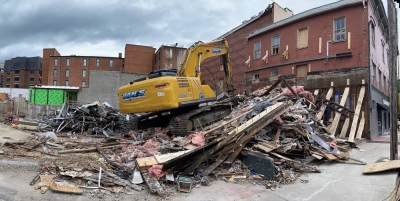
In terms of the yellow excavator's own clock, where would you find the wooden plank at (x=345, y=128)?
The wooden plank is roughly at 1 o'clock from the yellow excavator.

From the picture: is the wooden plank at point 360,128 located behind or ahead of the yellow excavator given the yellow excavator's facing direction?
ahead

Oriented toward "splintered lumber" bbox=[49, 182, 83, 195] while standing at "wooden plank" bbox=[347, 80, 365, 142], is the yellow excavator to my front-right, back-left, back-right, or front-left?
front-right

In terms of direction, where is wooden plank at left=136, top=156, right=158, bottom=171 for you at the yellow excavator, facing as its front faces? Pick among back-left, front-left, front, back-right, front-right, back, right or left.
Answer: back-right

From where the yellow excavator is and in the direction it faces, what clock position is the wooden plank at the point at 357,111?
The wooden plank is roughly at 1 o'clock from the yellow excavator.

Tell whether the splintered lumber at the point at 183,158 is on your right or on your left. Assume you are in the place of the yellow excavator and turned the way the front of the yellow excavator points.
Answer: on your right

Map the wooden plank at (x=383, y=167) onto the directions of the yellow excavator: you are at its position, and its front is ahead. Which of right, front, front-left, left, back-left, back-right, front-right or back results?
right

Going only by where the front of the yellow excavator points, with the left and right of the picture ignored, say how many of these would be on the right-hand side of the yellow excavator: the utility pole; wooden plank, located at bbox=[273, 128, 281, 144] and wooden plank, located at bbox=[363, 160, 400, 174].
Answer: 3

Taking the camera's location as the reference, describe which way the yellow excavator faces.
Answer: facing away from the viewer and to the right of the viewer

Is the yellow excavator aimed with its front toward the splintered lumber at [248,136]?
no

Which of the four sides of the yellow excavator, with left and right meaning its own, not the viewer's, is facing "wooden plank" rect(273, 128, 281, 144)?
right

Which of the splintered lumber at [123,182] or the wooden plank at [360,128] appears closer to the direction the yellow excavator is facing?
the wooden plank

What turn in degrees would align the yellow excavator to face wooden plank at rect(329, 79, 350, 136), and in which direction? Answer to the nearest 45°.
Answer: approximately 45° to its right

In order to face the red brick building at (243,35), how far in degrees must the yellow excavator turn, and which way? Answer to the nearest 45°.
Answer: approximately 45° to its left

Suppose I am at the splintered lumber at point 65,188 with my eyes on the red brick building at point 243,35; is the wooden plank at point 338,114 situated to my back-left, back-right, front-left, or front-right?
front-right

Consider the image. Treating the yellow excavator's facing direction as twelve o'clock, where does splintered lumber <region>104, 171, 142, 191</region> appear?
The splintered lumber is roughly at 5 o'clock from the yellow excavator.

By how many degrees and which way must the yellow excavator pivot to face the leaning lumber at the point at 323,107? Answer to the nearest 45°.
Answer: approximately 45° to its right

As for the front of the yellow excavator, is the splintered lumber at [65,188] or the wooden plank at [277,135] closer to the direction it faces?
the wooden plank
